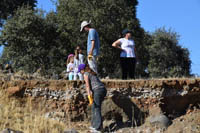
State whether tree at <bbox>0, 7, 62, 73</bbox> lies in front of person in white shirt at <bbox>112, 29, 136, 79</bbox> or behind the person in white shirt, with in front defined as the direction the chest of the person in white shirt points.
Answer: behind

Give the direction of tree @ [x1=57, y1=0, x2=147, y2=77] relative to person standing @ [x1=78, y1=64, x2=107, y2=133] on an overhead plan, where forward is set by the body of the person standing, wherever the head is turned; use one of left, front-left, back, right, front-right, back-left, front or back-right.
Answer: right

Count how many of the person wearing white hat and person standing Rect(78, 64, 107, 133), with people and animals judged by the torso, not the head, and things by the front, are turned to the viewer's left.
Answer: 2

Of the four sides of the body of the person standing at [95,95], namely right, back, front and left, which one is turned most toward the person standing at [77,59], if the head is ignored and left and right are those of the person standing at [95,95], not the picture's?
right

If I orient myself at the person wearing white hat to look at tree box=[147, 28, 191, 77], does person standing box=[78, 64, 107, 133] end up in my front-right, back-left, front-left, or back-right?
back-right

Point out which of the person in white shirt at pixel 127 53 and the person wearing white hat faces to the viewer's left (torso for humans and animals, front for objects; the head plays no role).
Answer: the person wearing white hat

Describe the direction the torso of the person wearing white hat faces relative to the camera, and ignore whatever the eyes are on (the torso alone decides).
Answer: to the viewer's left

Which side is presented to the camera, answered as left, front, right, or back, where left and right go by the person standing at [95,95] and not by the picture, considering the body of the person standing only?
left

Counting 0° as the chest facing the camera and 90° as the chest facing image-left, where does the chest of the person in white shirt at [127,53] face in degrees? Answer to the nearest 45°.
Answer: approximately 315°

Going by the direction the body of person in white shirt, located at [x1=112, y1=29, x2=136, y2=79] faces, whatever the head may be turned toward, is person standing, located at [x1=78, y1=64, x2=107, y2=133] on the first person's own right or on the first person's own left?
on the first person's own right

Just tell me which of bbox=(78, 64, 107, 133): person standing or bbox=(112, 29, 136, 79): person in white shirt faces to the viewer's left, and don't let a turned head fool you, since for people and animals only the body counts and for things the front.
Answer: the person standing
